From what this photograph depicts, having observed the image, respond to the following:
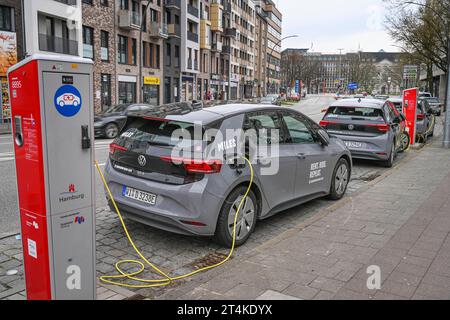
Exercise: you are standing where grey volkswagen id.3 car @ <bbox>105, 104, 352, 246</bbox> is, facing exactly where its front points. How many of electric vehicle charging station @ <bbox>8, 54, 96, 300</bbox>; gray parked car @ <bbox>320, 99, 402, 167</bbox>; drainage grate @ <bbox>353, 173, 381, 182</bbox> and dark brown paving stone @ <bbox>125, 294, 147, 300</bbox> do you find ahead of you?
2

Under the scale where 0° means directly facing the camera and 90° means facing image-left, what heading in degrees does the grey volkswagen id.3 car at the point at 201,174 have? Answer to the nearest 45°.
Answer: approximately 225°

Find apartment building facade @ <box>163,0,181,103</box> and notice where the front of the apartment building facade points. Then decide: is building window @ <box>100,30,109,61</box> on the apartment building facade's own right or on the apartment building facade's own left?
on the apartment building facade's own right

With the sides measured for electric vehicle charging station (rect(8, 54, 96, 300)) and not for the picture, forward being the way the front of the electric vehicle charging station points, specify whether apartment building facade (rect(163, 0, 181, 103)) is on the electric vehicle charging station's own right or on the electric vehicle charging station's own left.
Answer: on the electric vehicle charging station's own left

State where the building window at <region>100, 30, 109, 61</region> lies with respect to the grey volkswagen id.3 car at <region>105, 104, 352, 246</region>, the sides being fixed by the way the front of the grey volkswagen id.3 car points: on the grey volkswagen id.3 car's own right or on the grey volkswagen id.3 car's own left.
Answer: on the grey volkswagen id.3 car's own left

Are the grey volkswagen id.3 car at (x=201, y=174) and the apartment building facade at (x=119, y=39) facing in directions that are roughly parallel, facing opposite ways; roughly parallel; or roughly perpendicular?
roughly perpendicular

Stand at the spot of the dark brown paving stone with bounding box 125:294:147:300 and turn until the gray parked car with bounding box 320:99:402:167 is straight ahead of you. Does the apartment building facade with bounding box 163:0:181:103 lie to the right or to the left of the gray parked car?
left

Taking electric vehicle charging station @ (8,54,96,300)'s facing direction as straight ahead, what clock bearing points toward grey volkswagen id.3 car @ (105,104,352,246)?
The grey volkswagen id.3 car is roughly at 9 o'clock from the electric vehicle charging station.

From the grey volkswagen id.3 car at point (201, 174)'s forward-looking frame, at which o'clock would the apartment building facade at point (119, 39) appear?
The apartment building facade is roughly at 10 o'clock from the grey volkswagen id.3 car.

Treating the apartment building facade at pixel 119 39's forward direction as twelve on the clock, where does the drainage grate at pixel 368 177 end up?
The drainage grate is roughly at 1 o'clock from the apartment building facade.
